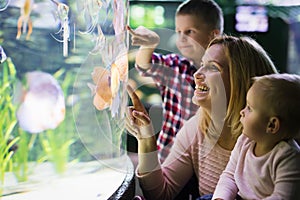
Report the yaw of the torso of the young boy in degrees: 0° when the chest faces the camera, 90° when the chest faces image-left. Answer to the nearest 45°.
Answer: approximately 45°

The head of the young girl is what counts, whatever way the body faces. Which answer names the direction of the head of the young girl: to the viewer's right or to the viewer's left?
to the viewer's left
